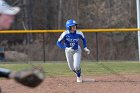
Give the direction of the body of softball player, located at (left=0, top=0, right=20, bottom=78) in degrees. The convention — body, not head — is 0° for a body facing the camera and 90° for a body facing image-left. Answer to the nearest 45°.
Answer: approximately 270°

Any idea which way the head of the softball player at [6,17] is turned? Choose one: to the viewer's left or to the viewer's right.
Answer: to the viewer's right
